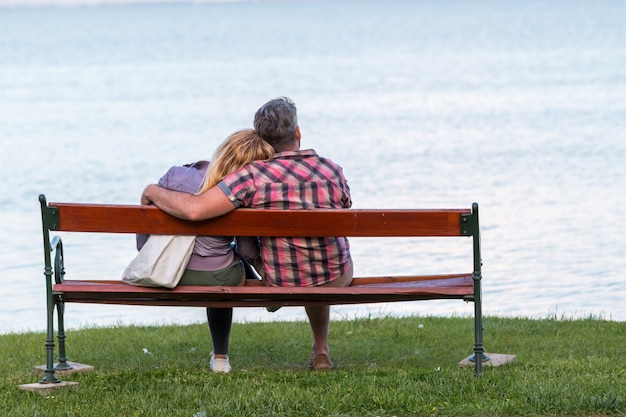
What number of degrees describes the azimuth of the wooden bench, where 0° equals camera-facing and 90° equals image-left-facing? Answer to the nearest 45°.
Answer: approximately 180°

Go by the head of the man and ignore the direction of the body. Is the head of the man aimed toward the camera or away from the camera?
away from the camera

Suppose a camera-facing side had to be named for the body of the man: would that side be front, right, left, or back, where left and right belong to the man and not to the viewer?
back
